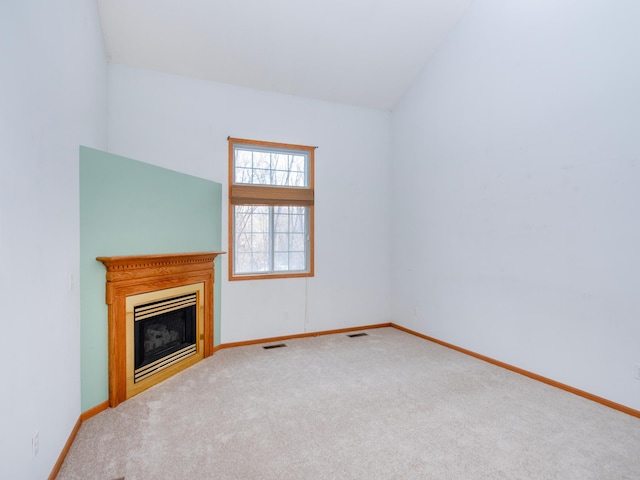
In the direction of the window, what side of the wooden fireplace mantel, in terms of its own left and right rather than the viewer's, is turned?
left

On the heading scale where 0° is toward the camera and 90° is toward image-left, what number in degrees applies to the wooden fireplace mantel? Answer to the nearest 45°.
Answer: approximately 315°
